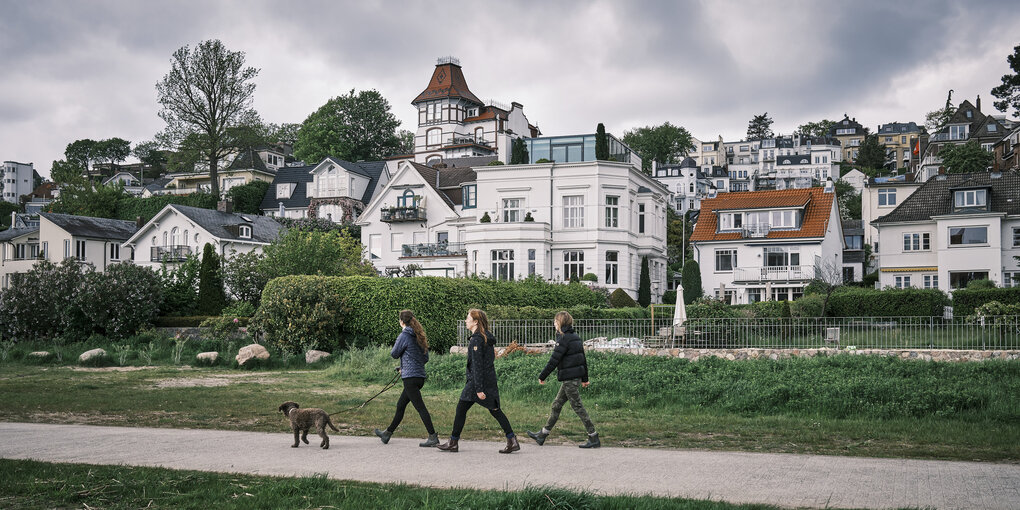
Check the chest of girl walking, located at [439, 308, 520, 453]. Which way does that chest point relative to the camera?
to the viewer's left

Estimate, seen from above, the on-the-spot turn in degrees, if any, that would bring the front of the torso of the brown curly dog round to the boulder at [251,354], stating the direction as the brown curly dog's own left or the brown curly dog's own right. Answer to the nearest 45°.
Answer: approximately 90° to the brown curly dog's own right

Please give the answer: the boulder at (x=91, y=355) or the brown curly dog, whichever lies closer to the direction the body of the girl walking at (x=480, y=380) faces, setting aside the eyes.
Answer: the brown curly dog

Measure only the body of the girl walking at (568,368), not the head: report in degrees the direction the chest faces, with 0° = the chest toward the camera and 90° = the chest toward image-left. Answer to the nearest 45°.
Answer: approximately 90°

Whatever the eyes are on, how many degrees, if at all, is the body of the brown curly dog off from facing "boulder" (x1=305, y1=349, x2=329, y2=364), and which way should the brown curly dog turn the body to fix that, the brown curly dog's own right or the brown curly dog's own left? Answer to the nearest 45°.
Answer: approximately 90° to the brown curly dog's own right

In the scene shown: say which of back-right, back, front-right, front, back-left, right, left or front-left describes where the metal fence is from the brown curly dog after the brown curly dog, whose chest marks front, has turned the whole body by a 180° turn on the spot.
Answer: front-left

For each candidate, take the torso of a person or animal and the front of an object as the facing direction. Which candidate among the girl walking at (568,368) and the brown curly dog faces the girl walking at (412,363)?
the girl walking at (568,368)

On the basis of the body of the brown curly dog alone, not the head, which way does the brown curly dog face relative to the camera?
to the viewer's left

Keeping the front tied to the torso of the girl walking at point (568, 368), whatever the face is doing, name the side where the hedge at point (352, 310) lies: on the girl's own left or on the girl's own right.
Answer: on the girl's own right

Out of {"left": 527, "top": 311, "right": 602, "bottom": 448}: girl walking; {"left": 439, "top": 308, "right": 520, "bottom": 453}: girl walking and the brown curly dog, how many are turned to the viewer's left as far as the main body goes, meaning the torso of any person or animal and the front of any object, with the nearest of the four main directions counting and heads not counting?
3

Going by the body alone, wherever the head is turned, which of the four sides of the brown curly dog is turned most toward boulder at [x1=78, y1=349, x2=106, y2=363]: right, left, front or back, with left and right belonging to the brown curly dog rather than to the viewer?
right

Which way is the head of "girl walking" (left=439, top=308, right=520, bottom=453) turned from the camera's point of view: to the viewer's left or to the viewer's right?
to the viewer's left
